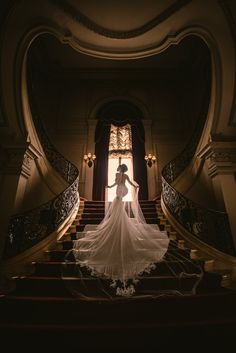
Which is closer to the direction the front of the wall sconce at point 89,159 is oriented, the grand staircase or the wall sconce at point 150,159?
the grand staircase

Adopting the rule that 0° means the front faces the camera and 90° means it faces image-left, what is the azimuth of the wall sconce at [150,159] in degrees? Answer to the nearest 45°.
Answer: approximately 0°

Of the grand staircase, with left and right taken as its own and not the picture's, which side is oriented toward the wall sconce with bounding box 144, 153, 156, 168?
back

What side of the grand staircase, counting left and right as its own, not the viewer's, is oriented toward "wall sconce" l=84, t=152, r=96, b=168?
back

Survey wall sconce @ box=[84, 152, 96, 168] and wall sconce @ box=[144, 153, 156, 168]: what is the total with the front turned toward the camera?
2

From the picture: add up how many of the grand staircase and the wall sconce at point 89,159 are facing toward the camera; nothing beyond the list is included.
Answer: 2

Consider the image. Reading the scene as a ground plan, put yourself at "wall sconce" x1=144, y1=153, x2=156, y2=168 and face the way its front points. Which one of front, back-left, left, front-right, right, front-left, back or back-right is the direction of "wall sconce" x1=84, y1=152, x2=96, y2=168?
right

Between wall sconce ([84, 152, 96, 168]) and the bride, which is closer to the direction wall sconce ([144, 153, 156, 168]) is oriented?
the bride

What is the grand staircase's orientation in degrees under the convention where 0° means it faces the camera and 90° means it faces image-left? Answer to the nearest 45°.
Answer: approximately 0°

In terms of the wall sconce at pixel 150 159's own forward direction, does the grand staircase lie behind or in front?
in front
